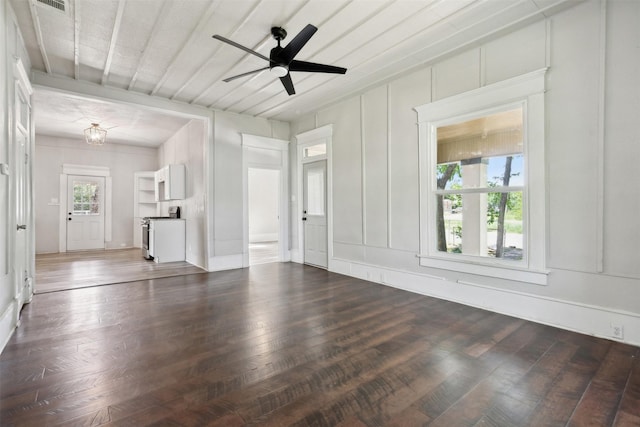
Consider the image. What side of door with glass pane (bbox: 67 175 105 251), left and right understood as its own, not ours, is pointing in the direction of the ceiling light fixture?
front

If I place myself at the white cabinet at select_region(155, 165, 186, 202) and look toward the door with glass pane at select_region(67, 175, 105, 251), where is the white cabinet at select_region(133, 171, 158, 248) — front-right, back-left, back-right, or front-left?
front-right

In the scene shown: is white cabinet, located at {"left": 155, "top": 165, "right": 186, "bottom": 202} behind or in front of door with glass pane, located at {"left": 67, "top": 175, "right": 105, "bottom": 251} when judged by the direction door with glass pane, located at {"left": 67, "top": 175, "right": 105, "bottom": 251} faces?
in front

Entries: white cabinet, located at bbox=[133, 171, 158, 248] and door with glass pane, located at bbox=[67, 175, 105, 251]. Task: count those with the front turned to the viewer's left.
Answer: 0

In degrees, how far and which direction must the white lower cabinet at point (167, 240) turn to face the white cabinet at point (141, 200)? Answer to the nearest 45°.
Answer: approximately 90° to its right

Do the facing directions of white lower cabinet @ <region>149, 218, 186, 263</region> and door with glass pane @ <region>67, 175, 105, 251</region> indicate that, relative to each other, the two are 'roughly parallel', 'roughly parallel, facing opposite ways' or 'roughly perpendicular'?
roughly perpendicular

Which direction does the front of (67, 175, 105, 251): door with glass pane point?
toward the camera

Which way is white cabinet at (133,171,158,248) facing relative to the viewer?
toward the camera

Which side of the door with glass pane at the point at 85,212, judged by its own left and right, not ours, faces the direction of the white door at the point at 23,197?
front

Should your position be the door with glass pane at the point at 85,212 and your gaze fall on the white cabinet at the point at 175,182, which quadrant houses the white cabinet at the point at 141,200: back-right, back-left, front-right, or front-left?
front-left

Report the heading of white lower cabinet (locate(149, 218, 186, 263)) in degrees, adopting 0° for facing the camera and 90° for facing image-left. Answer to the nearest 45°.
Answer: approximately 90°

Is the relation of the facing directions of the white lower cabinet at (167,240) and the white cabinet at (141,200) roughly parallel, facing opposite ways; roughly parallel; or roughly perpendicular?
roughly perpendicular

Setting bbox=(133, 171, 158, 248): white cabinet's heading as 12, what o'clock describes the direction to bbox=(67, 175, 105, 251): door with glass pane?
The door with glass pane is roughly at 3 o'clock from the white cabinet.
